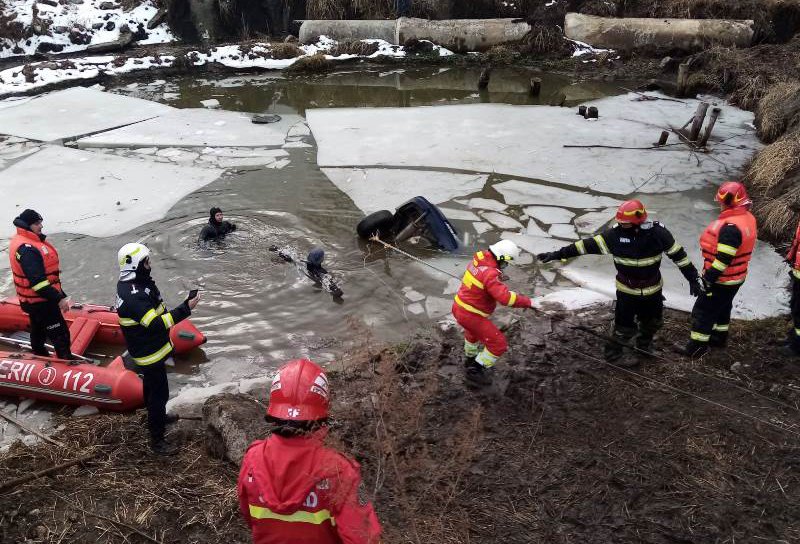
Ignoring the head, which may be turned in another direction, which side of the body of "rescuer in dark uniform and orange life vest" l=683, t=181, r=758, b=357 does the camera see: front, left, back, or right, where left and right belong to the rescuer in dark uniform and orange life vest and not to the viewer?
left

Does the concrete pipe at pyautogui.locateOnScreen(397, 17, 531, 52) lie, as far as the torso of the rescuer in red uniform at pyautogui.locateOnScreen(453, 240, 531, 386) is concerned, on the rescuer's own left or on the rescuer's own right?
on the rescuer's own left

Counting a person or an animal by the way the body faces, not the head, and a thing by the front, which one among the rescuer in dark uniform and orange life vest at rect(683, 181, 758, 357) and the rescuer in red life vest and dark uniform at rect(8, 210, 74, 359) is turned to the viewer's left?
the rescuer in dark uniform and orange life vest at rect(683, 181, 758, 357)

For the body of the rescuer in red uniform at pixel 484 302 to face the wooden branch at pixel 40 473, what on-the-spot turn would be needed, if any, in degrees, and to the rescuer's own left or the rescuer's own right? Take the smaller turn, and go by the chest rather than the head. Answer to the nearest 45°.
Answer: approximately 135° to the rescuer's own right

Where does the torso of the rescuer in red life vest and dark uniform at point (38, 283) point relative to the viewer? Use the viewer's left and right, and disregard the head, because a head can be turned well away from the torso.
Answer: facing to the right of the viewer

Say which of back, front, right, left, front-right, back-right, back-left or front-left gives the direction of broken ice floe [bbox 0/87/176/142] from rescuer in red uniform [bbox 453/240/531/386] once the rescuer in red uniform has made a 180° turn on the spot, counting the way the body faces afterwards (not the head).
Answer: front-right

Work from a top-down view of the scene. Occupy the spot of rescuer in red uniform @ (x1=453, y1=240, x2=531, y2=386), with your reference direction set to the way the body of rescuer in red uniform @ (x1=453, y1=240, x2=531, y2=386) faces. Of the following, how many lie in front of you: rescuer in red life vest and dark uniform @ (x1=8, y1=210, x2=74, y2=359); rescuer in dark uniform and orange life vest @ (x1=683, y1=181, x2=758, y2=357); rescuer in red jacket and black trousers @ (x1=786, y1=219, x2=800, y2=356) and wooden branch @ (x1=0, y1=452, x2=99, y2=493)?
2

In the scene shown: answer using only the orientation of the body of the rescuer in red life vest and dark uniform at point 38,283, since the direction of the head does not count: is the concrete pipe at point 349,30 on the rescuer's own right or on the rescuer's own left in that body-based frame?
on the rescuer's own left

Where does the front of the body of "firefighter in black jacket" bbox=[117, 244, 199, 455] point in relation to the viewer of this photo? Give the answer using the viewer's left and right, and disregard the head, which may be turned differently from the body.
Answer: facing to the right of the viewer

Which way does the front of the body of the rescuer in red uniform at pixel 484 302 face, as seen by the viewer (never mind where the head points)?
to the viewer's right
